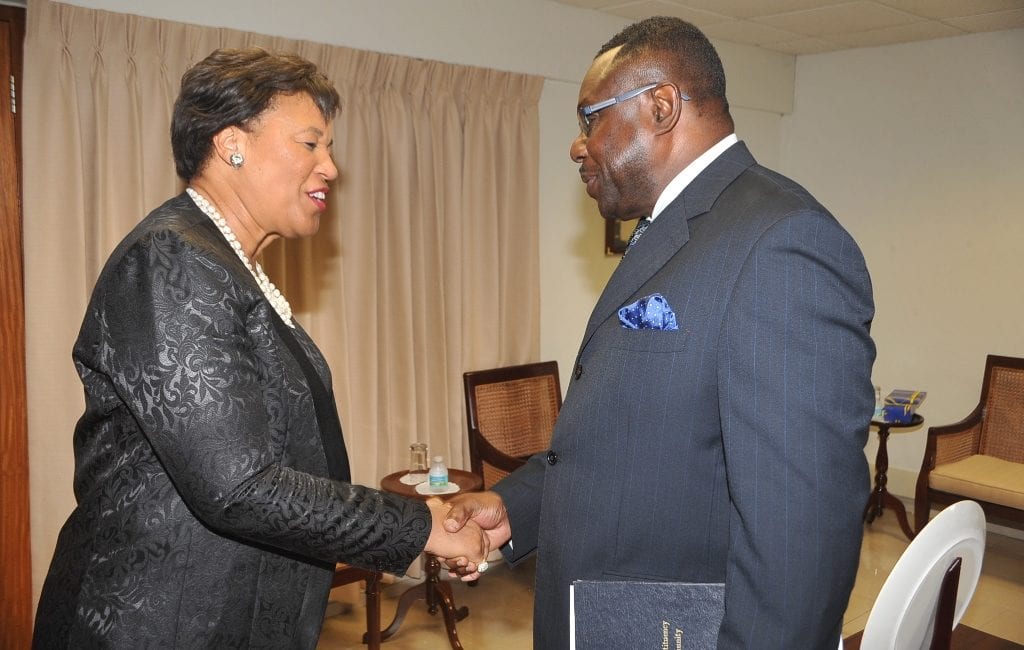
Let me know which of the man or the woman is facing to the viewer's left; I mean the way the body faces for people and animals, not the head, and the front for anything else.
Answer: the man

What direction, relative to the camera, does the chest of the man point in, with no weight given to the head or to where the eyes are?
to the viewer's left

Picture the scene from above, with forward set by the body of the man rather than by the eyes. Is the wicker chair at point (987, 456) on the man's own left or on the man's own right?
on the man's own right

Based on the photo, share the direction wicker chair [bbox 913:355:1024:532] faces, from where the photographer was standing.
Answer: facing the viewer and to the left of the viewer

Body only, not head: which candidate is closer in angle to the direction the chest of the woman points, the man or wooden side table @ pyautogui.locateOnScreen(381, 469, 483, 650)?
the man

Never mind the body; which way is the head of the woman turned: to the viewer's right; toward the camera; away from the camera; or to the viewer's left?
to the viewer's right

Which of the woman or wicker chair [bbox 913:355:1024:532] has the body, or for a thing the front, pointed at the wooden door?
the wicker chair

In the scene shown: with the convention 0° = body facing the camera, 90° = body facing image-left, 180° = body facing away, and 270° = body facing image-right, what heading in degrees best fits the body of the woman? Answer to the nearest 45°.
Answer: approximately 270°

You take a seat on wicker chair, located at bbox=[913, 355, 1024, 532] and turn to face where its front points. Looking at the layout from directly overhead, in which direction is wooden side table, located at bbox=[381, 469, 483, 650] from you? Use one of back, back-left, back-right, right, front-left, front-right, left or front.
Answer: front

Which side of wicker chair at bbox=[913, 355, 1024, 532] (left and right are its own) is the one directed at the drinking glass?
front

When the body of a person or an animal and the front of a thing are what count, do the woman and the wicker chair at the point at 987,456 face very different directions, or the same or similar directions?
very different directions

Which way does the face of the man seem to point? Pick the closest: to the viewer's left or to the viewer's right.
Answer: to the viewer's left

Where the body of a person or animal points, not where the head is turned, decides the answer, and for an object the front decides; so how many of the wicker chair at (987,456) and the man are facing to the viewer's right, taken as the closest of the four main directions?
0

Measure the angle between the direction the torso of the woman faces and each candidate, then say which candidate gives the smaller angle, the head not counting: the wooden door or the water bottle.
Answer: the water bottle
